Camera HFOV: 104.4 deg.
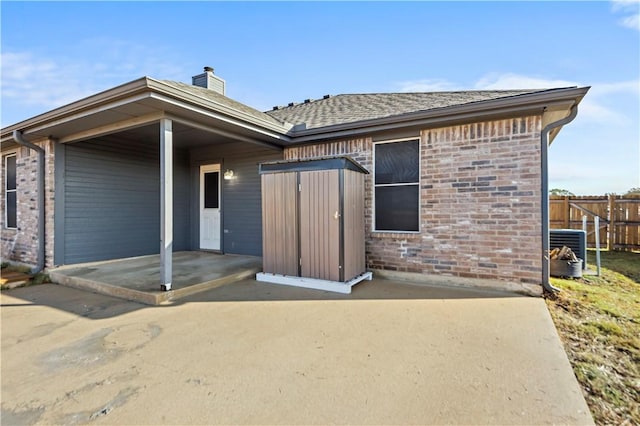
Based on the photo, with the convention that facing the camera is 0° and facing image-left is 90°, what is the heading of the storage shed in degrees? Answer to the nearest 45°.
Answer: approximately 45°

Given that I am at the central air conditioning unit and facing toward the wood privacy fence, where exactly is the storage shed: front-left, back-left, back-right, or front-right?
back-left

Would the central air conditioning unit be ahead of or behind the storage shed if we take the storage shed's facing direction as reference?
behind
